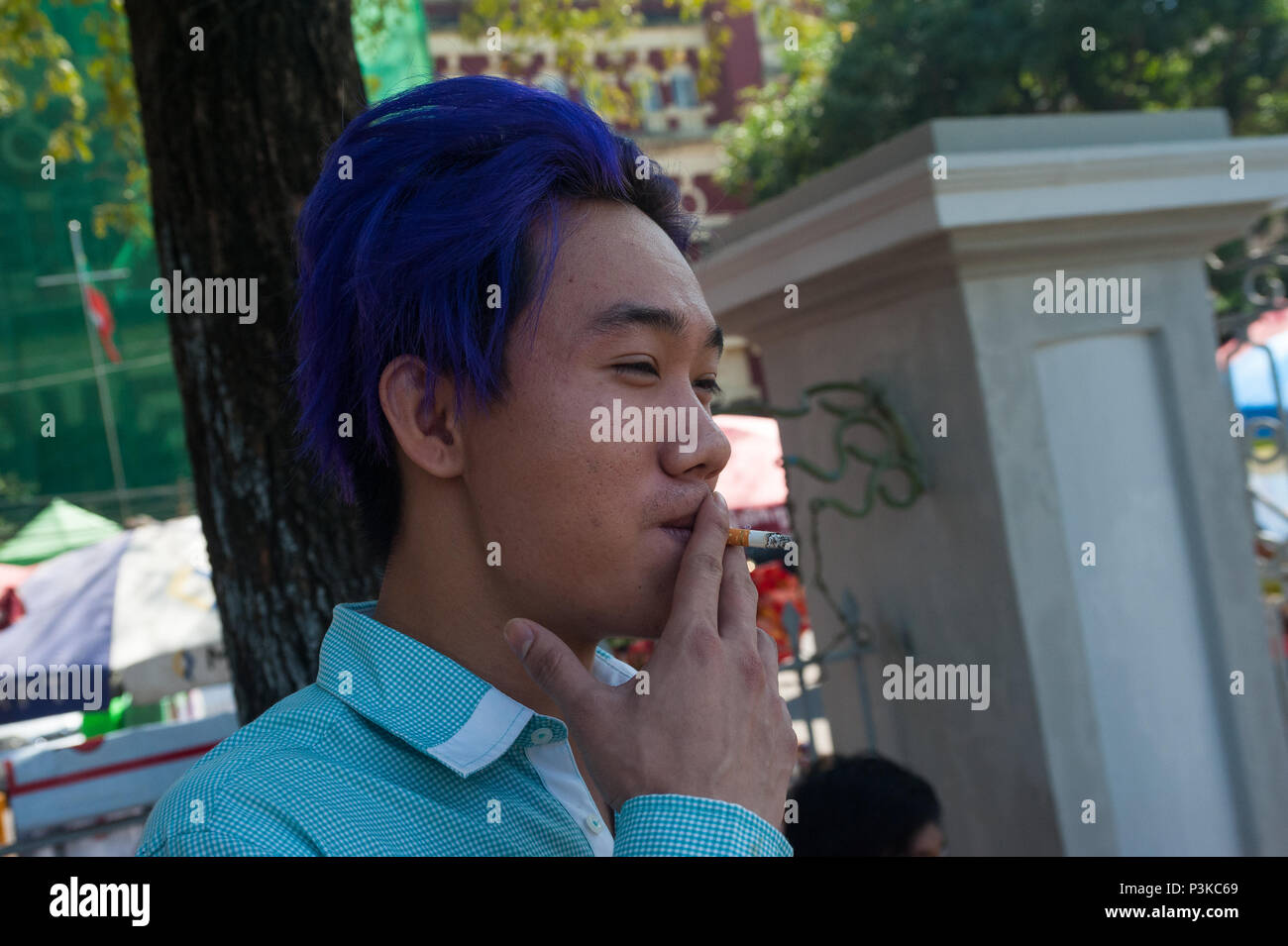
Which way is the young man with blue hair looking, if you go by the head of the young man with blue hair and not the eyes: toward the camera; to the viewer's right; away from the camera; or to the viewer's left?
to the viewer's right

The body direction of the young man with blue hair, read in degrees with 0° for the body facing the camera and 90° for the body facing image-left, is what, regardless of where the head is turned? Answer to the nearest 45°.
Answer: approximately 315°

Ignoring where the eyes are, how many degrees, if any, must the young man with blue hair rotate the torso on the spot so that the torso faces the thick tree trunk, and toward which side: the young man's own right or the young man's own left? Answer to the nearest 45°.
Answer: approximately 135° to the young man's own left

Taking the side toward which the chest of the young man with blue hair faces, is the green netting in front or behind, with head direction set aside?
behind

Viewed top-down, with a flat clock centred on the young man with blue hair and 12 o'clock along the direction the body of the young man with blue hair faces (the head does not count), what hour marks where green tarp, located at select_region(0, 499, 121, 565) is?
The green tarp is roughly at 7 o'clock from the young man with blue hair.

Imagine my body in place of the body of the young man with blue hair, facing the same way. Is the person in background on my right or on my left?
on my left
